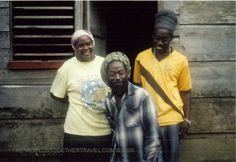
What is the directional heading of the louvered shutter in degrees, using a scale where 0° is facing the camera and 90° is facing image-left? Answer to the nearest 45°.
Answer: approximately 0°

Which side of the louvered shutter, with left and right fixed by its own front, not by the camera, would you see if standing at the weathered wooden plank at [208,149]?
left

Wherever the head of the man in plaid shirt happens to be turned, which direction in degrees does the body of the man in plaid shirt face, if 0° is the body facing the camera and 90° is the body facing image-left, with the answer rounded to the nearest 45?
approximately 45°

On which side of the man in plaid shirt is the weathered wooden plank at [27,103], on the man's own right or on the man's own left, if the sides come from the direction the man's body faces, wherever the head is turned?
on the man's own right

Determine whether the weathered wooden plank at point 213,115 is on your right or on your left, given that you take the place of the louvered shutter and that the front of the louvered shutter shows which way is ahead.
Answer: on your left

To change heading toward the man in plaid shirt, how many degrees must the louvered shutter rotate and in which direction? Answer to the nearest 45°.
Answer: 0° — it already faces them
